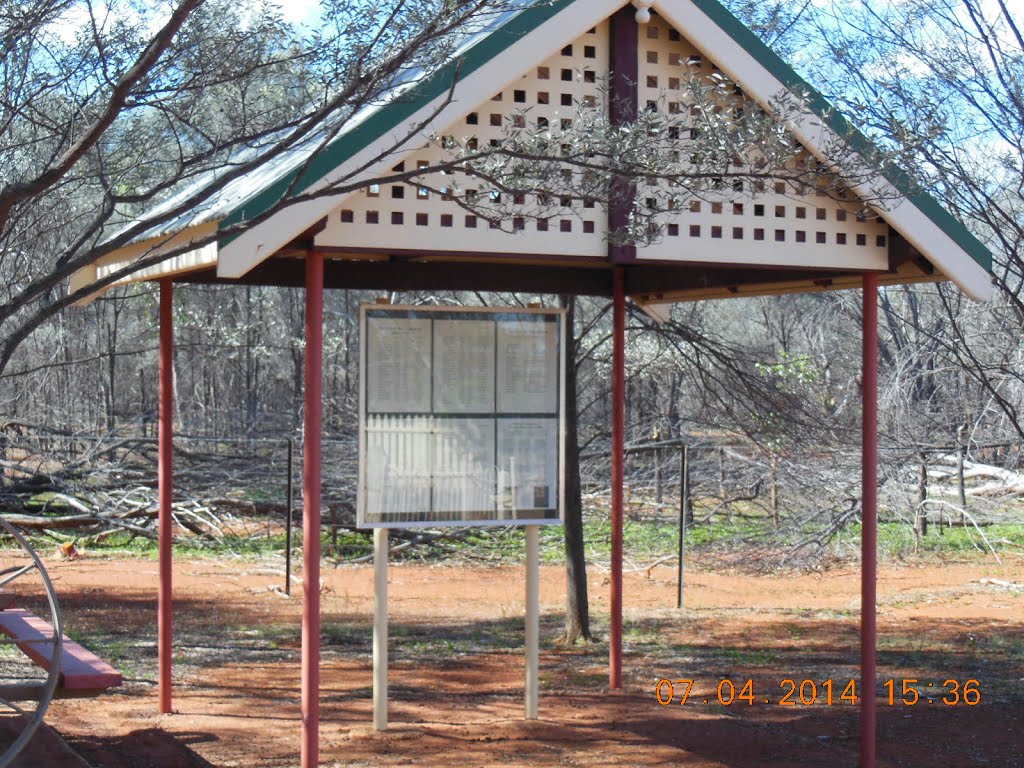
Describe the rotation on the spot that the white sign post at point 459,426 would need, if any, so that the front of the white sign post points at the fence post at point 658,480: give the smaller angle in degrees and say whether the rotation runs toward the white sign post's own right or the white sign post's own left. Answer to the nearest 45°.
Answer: approximately 180°

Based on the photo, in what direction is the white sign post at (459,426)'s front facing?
toward the camera

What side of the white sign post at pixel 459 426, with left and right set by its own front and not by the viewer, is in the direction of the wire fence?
back

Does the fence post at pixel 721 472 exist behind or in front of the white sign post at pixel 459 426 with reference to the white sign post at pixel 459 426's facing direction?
behind
